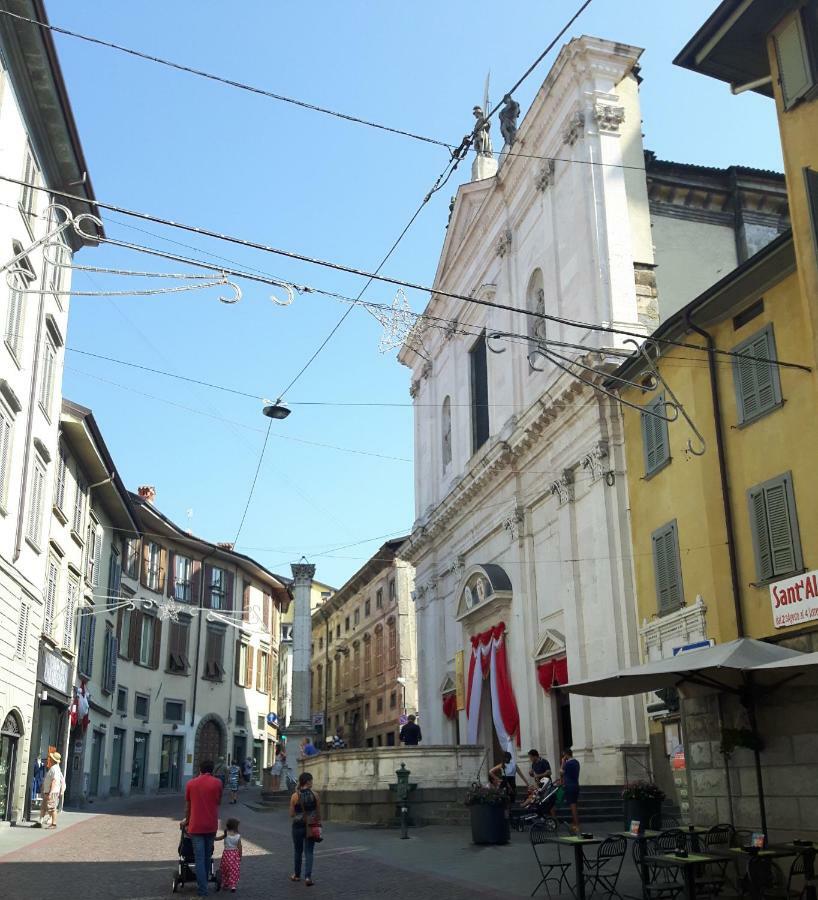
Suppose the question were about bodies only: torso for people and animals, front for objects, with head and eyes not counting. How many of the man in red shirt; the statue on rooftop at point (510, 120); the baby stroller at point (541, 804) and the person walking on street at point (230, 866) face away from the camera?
2

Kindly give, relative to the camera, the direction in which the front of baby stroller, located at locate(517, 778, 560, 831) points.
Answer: facing to the left of the viewer

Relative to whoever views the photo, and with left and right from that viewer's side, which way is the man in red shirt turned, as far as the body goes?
facing away from the viewer

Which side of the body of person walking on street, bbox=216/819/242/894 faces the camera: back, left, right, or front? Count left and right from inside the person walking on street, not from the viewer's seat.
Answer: back

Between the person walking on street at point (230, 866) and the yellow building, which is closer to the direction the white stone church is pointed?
the person walking on street

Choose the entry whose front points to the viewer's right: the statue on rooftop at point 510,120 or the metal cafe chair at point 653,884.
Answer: the metal cafe chair

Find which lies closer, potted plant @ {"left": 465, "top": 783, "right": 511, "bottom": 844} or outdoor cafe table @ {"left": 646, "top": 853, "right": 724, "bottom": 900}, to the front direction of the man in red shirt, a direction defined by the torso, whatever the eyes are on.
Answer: the potted plant

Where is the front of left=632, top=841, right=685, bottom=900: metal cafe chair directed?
to the viewer's right
